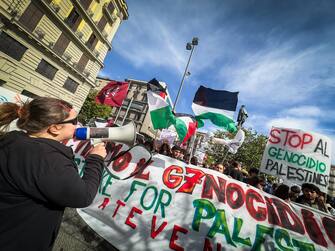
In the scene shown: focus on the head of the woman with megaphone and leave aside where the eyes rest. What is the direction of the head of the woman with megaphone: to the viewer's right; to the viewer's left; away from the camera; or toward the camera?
to the viewer's right

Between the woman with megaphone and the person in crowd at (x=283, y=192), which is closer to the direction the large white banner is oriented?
the woman with megaphone

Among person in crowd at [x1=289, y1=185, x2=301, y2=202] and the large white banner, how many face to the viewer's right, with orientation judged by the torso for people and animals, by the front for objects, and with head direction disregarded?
0

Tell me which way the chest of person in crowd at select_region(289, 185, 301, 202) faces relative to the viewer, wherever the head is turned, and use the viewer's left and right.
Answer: facing the viewer and to the left of the viewer

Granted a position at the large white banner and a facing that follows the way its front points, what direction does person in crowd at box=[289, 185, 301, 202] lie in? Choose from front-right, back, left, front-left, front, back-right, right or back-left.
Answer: back-left

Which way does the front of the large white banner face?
toward the camera
